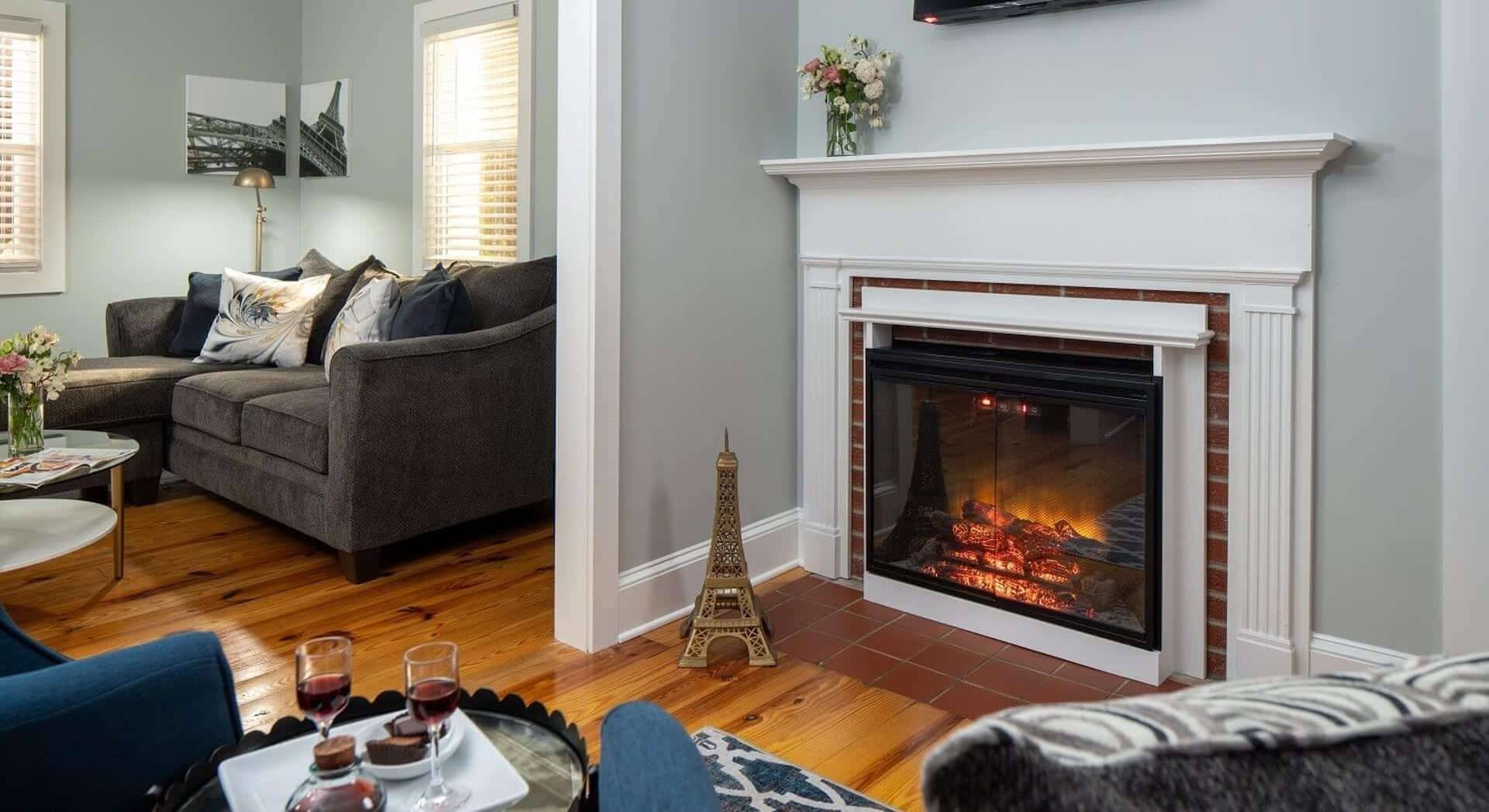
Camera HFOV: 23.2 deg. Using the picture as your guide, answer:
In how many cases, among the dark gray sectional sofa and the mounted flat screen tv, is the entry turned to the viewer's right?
0

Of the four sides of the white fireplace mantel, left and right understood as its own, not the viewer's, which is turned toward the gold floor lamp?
right

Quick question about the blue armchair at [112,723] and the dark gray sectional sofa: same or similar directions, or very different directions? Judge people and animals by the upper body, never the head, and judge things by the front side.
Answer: very different directions

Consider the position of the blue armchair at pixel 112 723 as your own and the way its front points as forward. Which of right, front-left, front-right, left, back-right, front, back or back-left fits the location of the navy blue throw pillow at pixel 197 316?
front-left

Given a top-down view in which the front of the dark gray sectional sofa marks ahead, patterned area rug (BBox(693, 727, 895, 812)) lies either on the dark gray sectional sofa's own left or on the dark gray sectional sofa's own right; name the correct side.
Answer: on the dark gray sectional sofa's own left

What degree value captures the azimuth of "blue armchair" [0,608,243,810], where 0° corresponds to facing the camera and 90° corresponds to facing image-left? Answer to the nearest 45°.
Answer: approximately 225°

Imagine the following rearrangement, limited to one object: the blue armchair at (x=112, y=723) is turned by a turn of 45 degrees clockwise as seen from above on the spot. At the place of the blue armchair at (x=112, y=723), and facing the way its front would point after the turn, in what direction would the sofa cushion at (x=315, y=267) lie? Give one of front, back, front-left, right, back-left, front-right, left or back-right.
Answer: left

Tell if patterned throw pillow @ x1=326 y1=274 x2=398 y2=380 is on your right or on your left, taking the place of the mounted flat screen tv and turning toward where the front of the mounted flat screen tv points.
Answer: on your right

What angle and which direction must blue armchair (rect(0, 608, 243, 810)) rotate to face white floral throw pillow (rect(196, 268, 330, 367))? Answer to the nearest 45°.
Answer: approximately 45° to its left
